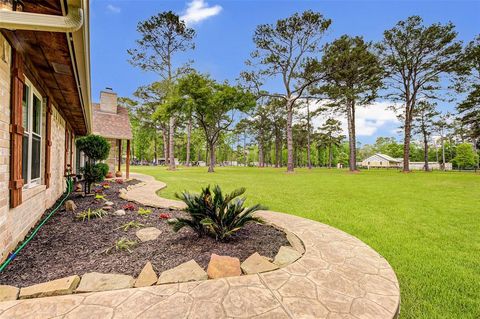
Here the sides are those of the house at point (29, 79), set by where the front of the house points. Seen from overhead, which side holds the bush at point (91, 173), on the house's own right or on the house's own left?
on the house's own left

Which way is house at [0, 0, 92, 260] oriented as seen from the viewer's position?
to the viewer's right

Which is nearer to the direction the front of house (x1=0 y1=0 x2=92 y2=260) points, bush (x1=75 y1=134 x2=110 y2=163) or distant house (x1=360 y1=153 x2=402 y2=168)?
the distant house

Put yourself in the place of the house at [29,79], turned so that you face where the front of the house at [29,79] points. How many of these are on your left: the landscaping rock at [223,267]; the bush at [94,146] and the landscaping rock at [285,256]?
1

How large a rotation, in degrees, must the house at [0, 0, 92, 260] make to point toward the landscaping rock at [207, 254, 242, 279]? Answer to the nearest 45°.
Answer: approximately 45° to its right

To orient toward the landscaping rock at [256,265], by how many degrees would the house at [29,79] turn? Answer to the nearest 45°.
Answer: approximately 45° to its right
